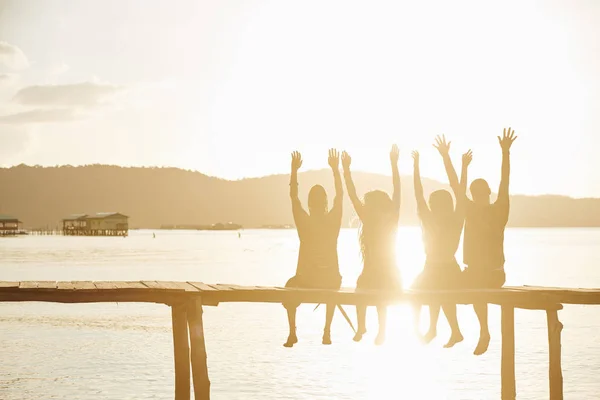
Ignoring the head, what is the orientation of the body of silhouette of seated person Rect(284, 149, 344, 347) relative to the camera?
away from the camera

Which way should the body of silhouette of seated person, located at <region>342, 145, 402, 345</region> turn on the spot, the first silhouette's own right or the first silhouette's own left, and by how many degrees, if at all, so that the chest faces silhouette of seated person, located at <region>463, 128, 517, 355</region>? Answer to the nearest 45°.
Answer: approximately 90° to the first silhouette's own right

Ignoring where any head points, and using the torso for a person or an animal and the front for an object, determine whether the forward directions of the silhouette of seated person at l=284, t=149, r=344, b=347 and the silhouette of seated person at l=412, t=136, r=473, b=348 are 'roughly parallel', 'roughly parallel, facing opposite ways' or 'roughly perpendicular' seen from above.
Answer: roughly parallel

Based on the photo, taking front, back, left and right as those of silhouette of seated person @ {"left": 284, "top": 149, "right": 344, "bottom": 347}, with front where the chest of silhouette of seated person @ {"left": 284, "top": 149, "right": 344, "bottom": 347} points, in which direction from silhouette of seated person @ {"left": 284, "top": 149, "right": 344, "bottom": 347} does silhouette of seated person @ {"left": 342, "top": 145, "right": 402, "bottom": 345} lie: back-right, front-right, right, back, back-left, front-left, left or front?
right

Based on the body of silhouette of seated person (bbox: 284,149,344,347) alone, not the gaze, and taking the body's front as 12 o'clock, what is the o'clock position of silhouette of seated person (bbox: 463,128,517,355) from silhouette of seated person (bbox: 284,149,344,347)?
silhouette of seated person (bbox: 463,128,517,355) is roughly at 3 o'clock from silhouette of seated person (bbox: 284,149,344,347).

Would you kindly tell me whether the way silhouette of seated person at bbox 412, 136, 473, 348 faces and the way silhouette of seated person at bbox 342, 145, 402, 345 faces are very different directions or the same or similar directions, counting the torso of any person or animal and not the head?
same or similar directions

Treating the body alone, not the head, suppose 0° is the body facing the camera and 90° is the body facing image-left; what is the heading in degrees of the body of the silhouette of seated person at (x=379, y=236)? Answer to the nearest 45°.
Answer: approximately 180°

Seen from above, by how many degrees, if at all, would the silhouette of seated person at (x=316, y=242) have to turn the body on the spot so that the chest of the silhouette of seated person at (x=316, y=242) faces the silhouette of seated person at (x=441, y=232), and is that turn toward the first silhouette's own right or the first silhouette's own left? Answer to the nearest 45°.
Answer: approximately 90° to the first silhouette's own right

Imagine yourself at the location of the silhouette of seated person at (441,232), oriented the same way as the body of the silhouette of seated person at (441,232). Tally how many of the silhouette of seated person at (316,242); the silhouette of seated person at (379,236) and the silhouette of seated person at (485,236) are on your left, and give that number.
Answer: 2

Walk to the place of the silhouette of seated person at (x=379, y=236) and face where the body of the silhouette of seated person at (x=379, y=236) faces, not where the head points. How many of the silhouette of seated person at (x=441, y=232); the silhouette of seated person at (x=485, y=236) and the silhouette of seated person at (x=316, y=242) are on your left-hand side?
1

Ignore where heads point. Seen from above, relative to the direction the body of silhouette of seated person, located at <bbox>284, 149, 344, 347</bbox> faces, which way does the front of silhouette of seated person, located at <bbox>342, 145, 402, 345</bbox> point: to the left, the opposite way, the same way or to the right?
the same way

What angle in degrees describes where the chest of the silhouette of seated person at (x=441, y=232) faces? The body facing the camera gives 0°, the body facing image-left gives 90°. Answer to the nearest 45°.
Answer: approximately 180°

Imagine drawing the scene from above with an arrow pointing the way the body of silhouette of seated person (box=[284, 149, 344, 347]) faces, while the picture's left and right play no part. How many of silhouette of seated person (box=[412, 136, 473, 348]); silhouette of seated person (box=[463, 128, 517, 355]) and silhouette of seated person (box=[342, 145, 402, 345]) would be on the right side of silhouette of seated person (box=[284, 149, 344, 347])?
3

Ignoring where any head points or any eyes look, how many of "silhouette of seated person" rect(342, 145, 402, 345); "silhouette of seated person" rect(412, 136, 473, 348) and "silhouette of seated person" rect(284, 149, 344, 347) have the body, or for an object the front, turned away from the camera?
3
